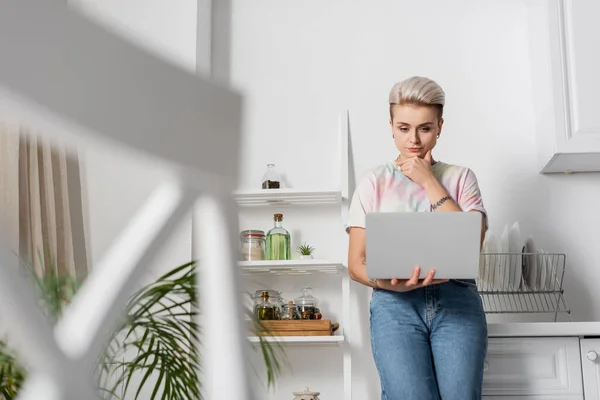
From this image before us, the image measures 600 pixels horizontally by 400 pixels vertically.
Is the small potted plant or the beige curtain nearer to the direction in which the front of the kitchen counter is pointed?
the beige curtain

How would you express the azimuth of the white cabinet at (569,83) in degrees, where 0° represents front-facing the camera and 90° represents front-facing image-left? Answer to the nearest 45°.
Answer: approximately 0°

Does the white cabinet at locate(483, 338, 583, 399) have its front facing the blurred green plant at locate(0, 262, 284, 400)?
yes

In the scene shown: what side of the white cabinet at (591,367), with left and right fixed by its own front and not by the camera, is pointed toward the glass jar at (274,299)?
right

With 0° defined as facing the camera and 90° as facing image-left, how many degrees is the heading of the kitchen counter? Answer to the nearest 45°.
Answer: approximately 0°
